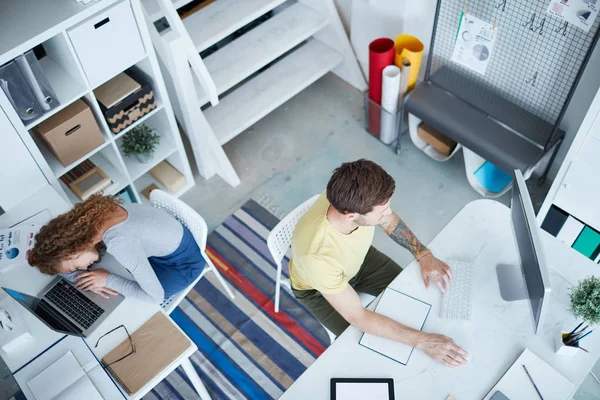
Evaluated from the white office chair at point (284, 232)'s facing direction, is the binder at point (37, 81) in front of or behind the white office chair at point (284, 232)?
behind

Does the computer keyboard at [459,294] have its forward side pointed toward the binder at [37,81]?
yes

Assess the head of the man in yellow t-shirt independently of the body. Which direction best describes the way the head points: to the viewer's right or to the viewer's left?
to the viewer's right

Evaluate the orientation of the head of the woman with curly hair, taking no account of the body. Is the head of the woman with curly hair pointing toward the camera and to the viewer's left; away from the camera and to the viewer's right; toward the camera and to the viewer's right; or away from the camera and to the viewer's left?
toward the camera and to the viewer's left

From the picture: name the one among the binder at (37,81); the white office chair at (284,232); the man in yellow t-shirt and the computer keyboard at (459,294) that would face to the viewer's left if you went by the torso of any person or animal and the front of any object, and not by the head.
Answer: the computer keyboard

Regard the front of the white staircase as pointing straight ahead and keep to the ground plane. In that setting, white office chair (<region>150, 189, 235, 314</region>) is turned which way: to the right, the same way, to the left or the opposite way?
to the right

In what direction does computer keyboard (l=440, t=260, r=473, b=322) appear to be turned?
to the viewer's left
